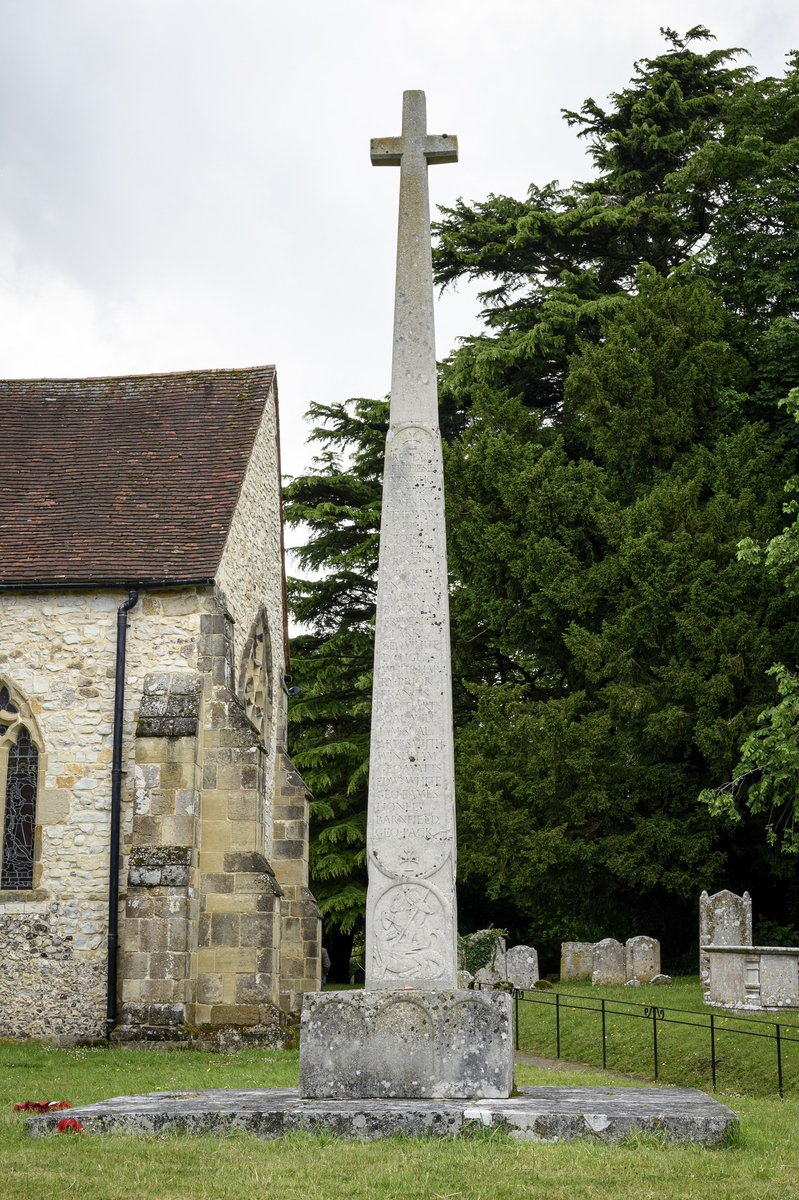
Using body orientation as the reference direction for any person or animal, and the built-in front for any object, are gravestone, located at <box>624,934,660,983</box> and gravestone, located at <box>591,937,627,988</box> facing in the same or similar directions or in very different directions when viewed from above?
same or similar directions

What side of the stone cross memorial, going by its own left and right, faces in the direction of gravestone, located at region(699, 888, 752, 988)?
back

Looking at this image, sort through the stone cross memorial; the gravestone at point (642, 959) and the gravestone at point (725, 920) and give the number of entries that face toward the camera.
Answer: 3

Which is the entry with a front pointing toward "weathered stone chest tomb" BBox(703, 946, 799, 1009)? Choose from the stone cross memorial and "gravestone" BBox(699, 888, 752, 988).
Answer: the gravestone

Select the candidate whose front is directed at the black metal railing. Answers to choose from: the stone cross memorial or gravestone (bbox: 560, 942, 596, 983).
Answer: the gravestone

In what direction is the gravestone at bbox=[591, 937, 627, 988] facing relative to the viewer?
toward the camera

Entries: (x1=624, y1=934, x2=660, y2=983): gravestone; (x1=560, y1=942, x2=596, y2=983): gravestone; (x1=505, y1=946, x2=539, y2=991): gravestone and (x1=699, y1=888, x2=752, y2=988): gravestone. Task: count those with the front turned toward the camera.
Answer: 4

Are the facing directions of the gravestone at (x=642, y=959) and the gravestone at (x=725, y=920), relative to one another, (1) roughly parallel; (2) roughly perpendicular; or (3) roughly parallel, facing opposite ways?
roughly parallel

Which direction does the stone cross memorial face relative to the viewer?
toward the camera

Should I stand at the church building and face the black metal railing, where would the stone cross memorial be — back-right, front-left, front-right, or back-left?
front-right

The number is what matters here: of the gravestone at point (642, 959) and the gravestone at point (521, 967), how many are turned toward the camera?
2

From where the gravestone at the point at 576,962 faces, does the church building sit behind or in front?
in front

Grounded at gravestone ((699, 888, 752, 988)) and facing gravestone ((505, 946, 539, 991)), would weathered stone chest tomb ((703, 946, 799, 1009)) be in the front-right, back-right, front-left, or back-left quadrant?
back-left

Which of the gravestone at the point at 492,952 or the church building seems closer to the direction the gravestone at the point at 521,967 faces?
the church building

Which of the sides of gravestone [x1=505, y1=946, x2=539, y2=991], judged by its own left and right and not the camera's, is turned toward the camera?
front

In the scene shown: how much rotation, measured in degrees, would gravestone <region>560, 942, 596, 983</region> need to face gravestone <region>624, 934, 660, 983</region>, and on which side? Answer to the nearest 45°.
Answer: approximately 45° to its left

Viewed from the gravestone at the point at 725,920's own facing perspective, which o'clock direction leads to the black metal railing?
The black metal railing is roughly at 12 o'clock from the gravestone.

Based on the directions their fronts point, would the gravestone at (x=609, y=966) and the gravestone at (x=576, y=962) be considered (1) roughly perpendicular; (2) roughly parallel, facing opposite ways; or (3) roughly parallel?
roughly parallel
